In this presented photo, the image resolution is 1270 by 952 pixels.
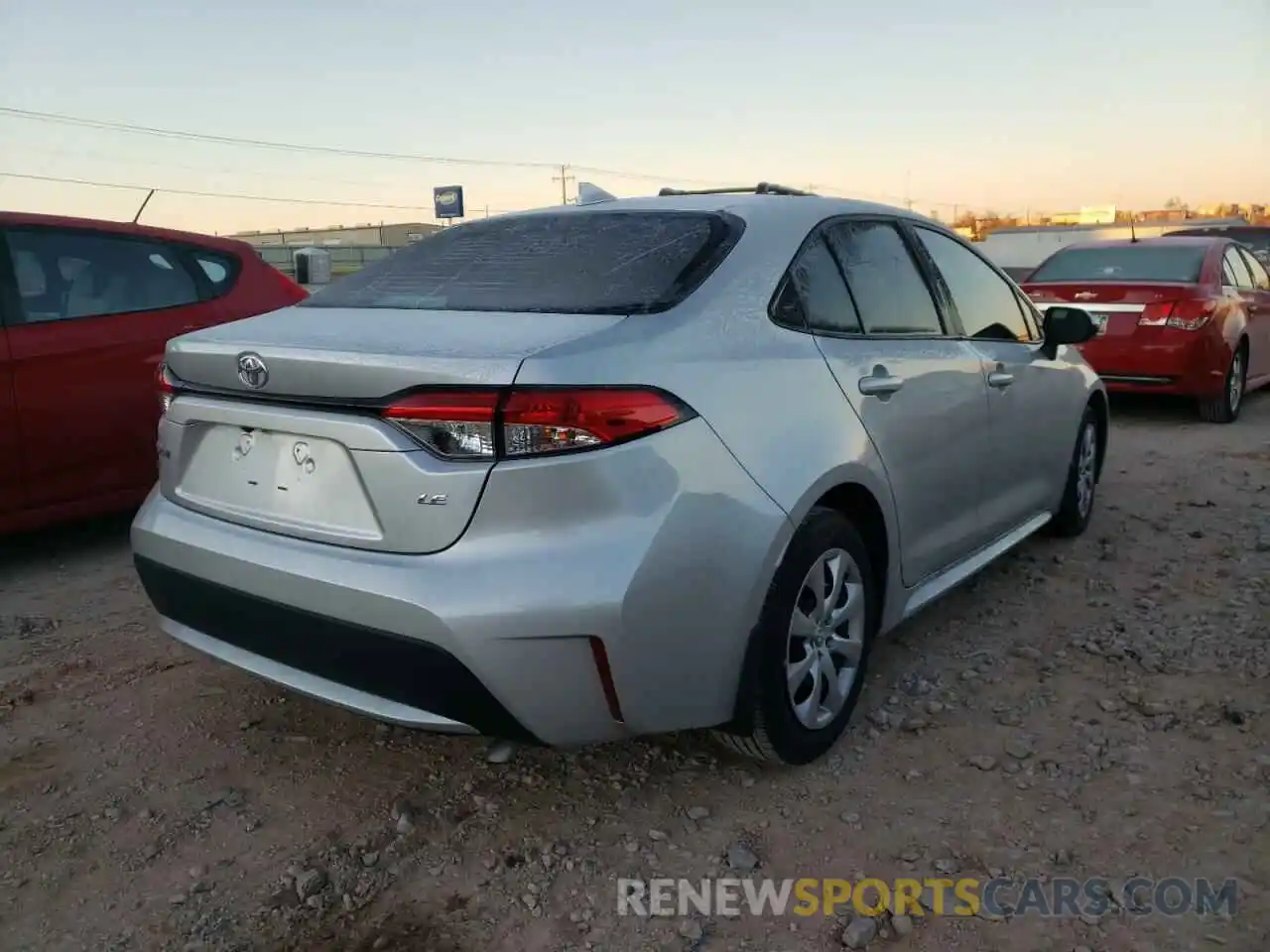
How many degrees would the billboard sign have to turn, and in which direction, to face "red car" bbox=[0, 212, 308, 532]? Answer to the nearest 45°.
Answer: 0° — it already faces it

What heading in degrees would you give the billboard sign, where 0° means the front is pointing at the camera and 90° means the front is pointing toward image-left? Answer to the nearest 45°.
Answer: approximately 0°

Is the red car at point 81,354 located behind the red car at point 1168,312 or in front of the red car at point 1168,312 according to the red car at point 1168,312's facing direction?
behind

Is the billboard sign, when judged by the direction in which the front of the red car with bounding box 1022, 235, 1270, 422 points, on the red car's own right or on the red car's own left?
on the red car's own left

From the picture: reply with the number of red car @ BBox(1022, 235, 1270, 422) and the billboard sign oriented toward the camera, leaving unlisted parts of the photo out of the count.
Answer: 1

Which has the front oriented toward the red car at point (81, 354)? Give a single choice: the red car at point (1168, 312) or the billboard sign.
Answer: the billboard sign

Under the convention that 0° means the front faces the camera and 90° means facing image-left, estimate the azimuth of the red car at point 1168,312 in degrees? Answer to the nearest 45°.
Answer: approximately 225°

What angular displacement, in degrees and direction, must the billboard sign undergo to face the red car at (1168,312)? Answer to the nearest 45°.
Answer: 0° — it already faces it

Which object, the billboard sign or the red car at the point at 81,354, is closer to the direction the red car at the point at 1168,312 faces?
the billboard sign
